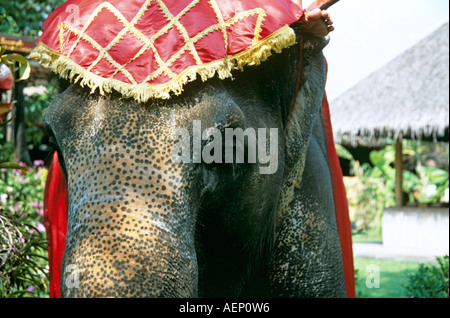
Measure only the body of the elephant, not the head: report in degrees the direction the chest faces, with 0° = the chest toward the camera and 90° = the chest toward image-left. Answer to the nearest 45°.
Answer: approximately 45°

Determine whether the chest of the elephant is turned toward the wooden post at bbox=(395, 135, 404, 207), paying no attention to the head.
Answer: no
